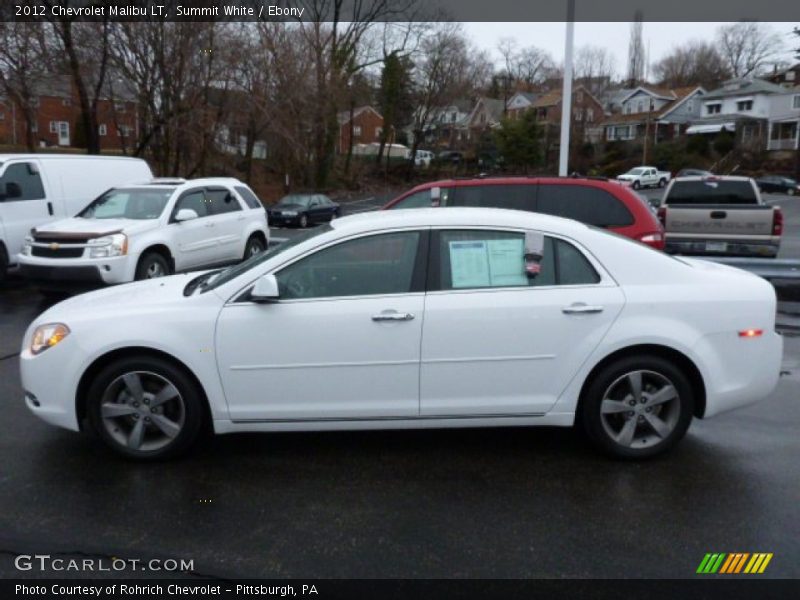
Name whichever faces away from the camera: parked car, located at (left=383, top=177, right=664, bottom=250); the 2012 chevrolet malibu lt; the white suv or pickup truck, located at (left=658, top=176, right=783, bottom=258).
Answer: the pickup truck

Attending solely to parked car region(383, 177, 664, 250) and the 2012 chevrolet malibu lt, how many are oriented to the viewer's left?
2

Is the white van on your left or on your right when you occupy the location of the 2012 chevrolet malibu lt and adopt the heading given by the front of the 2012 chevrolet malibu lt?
on your right

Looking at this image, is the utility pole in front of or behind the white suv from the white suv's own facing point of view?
behind

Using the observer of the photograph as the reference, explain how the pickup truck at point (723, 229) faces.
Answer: facing away from the viewer

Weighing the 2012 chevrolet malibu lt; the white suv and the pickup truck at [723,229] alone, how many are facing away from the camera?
1

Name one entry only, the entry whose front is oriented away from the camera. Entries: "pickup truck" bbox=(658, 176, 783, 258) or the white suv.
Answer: the pickup truck

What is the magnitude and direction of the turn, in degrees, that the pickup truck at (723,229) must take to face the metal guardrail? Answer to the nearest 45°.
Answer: approximately 180°

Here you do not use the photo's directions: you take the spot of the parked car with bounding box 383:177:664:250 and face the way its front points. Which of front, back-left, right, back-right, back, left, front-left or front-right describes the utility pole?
right

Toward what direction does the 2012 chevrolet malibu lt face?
to the viewer's left

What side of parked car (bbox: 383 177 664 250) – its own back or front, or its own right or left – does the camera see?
left

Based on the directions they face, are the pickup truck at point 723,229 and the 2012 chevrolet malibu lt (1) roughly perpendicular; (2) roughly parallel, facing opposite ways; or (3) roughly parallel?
roughly perpendicular

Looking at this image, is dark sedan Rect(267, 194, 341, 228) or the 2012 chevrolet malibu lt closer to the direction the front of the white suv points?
the 2012 chevrolet malibu lt

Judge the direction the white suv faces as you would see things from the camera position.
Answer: facing the viewer and to the left of the viewer
